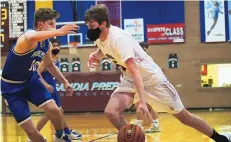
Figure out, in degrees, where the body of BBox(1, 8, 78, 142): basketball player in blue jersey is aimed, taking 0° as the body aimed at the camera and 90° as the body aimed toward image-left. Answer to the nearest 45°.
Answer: approximately 315°

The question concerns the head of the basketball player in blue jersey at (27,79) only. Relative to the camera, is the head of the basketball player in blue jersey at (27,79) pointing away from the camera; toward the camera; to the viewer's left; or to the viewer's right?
to the viewer's right

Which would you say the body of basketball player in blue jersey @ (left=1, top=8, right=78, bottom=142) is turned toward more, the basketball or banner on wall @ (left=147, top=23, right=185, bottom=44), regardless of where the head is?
the basketball

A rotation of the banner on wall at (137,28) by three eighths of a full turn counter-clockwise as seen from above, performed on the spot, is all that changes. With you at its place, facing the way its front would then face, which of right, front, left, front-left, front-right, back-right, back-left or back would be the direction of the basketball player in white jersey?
back-right

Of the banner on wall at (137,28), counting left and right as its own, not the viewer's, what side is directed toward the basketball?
front

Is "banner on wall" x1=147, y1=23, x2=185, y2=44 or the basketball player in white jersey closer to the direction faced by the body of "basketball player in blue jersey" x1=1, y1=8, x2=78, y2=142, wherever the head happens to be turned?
the basketball player in white jersey

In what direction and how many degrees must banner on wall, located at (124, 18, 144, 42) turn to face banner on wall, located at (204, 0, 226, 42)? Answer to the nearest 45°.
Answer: approximately 90° to its left

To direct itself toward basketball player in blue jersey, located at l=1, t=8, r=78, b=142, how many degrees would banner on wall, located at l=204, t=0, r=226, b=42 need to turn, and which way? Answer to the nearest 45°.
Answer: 0° — it already faces them

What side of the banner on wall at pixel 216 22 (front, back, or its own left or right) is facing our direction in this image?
front

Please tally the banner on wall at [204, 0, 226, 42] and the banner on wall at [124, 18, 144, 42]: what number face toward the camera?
2

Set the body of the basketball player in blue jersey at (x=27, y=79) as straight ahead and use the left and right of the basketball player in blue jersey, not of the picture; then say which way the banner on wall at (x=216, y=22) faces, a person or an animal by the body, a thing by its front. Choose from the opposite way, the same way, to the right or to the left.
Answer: to the right

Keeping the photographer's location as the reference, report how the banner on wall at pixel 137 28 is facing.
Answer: facing the viewer
